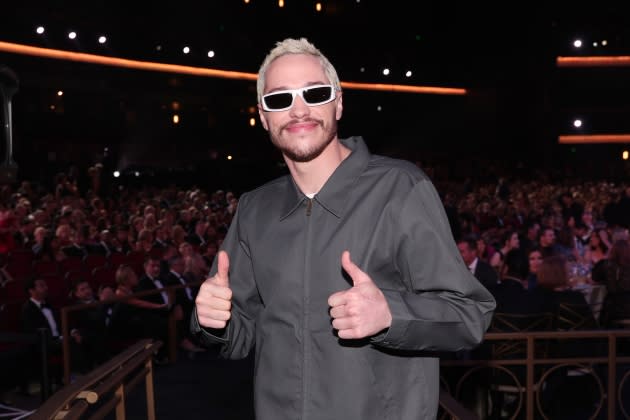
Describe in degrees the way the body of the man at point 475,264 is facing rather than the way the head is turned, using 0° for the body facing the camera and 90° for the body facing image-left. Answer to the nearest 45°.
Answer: approximately 45°

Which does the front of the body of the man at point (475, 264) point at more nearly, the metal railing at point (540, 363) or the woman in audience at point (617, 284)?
the metal railing

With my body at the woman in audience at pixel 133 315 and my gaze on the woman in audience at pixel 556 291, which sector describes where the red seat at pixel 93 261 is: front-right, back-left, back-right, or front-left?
back-left

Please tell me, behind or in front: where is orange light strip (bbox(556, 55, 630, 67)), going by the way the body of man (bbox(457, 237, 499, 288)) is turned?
behind
